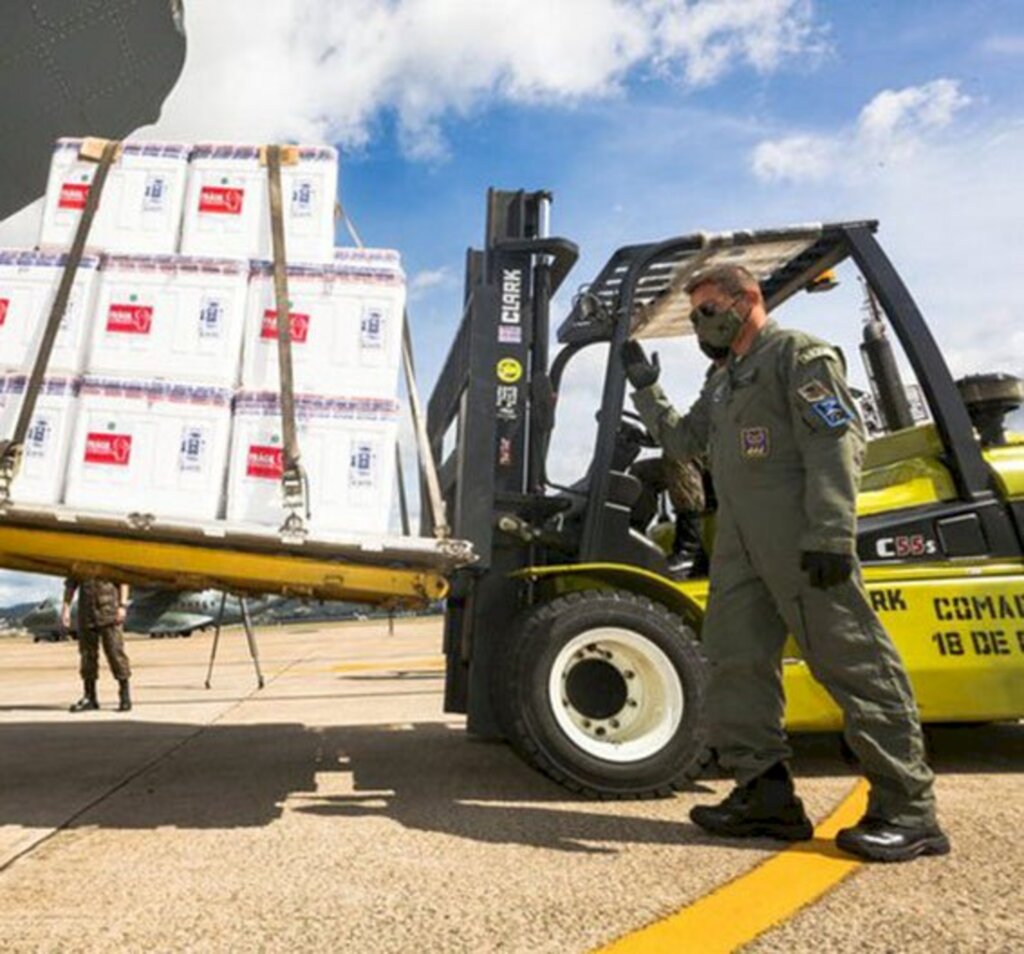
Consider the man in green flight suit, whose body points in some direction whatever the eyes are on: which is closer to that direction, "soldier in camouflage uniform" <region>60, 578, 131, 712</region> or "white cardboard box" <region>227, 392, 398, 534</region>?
the white cardboard box

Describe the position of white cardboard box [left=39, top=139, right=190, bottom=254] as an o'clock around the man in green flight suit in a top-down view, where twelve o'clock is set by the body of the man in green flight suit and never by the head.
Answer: The white cardboard box is roughly at 1 o'clock from the man in green flight suit.

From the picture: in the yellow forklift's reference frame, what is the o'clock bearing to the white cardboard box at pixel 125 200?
The white cardboard box is roughly at 11 o'clock from the yellow forklift.

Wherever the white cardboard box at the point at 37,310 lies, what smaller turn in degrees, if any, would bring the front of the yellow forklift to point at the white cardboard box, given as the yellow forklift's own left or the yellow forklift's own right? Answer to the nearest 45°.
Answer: approximately 45° to the yellow forklift's own left

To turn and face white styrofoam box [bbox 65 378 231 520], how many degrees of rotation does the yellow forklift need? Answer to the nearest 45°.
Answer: approximately 45° to its left

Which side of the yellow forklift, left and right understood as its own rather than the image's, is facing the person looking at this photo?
left

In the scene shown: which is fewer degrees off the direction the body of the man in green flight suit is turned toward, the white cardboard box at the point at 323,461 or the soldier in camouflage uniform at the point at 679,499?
the white cardboard box

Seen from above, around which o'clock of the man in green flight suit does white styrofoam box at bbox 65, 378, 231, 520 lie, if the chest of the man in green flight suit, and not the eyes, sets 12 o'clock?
The white styrofoam box is roughly at 1 o'clock from the man in green flight suit.
